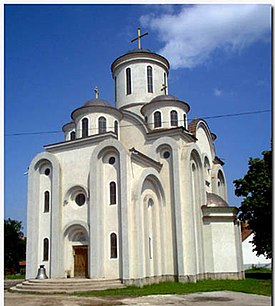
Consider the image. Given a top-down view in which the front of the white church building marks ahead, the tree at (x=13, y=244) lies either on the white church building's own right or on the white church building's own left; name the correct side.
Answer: on the white church building's own right

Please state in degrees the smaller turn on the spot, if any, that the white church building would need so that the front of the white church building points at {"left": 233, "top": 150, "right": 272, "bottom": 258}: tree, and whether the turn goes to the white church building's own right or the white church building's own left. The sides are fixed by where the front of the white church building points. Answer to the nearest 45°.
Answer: approximately 180°
